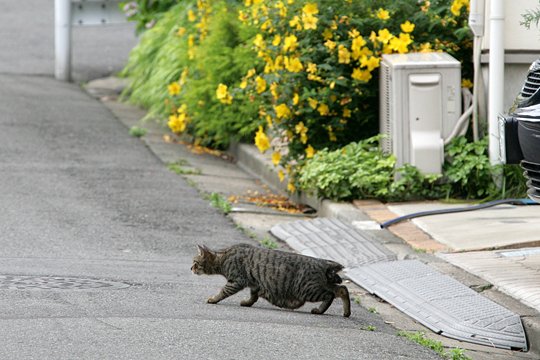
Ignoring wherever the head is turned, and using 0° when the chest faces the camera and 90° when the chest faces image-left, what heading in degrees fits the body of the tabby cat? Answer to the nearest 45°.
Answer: approximately 90°

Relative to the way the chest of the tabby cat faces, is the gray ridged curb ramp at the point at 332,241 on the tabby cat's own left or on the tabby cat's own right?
on the tabby cat's own right
